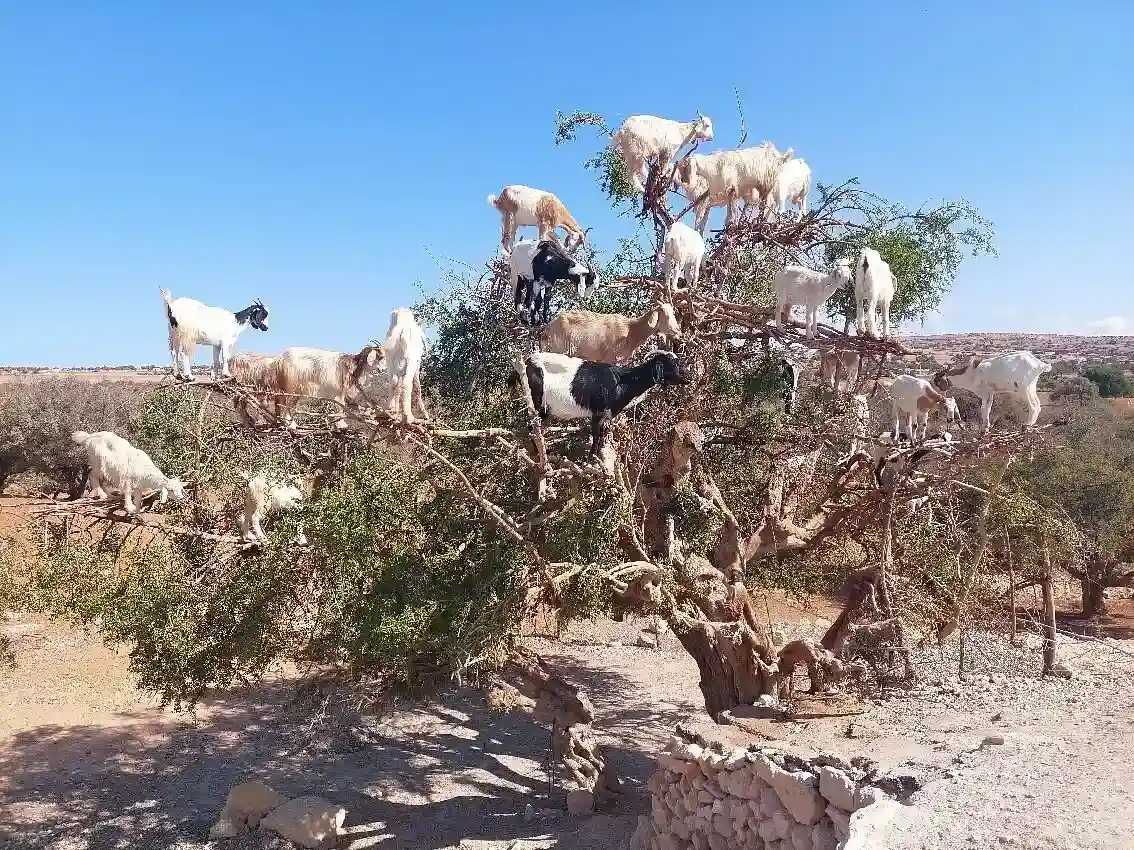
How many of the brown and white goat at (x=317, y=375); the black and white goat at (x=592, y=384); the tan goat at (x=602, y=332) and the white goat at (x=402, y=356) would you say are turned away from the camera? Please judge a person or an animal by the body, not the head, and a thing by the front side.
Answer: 1

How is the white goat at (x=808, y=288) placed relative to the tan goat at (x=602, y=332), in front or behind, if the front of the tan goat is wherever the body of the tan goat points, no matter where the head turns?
in front

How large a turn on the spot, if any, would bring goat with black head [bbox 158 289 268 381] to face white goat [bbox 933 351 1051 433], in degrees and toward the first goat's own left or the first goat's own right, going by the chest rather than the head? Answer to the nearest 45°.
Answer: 0° — it already faces it

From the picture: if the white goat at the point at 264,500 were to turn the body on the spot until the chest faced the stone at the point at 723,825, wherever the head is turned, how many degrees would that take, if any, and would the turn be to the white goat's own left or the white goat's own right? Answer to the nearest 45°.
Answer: approximately 45° to the white goat's own right

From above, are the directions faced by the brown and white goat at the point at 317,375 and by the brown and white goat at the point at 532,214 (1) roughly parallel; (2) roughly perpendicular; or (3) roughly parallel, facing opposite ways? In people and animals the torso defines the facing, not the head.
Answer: roughly parallel

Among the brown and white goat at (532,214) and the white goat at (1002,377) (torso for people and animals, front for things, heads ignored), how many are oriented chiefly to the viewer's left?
1

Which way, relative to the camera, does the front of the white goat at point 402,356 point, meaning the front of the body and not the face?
away from the camera

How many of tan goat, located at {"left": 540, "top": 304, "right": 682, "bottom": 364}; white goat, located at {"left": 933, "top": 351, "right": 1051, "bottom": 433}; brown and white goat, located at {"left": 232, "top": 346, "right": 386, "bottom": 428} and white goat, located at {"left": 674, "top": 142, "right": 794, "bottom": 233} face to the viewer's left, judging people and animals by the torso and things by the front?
2

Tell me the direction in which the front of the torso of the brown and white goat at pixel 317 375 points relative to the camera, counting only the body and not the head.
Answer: to the viewer's right

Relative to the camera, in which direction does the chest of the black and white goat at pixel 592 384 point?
to the viewer's right

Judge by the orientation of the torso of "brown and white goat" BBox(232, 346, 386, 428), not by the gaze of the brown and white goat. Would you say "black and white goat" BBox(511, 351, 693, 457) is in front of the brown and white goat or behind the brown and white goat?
in front

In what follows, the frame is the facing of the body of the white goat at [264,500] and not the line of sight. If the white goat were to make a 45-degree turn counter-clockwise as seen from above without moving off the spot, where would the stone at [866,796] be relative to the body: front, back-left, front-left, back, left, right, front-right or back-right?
right

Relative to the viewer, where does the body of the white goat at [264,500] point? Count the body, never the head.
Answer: to the viewer's right

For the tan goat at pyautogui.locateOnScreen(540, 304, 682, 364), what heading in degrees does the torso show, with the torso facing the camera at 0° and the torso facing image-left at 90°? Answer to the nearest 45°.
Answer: approximately 270°
